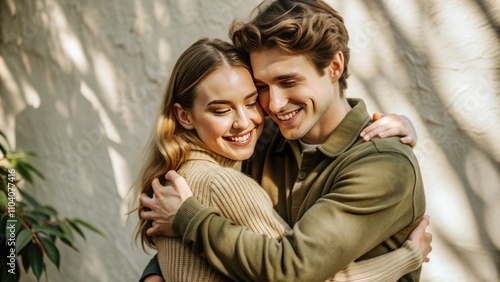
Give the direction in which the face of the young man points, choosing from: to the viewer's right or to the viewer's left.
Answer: to the viewer's left

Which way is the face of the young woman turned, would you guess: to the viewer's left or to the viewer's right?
to the viewer's right

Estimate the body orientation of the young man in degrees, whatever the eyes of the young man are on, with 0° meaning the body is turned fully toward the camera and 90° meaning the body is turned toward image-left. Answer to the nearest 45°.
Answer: approximately 45°
